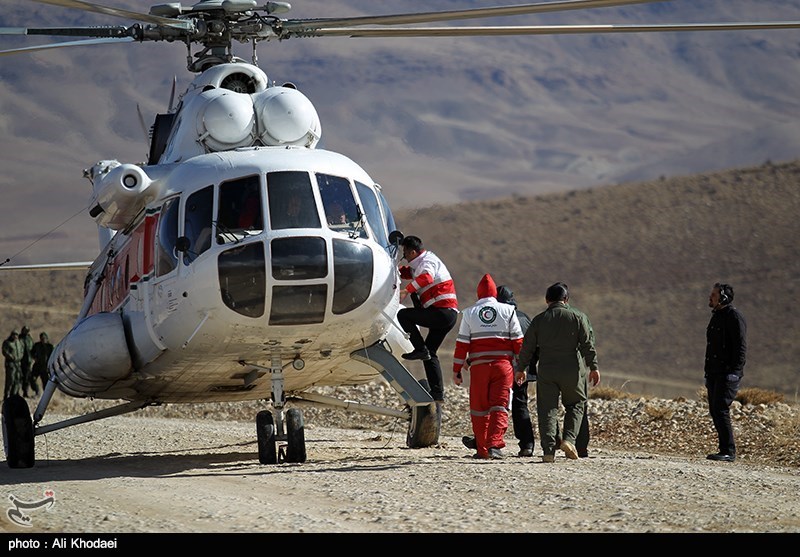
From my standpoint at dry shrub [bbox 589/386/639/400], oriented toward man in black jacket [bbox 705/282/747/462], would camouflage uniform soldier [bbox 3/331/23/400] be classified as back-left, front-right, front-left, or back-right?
back-right

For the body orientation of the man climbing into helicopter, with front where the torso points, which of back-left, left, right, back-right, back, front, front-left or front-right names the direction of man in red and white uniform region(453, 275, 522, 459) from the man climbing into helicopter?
back-left

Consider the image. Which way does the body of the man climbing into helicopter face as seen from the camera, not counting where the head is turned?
to the viewer's left

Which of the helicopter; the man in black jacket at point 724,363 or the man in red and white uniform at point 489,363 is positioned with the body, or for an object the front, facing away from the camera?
the man in red and white uniform

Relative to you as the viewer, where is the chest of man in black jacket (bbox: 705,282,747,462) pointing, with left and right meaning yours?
facing to the left of the viewer

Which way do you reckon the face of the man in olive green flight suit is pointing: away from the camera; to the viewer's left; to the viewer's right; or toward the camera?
away from the camera

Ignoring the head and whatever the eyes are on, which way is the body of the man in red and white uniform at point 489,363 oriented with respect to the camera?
away from the camera

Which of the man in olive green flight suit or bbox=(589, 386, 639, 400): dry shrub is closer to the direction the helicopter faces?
the man in olive green flight suit

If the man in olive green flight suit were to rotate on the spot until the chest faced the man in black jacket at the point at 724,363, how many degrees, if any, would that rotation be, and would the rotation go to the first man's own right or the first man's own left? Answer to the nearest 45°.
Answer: approximately 45° to the first man's own right

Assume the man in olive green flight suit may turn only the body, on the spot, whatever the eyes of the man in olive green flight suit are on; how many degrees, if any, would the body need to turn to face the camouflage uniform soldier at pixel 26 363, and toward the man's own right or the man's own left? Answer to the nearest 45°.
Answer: approximately 45° to the man's own left

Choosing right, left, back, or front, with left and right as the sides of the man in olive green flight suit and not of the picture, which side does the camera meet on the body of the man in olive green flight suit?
back

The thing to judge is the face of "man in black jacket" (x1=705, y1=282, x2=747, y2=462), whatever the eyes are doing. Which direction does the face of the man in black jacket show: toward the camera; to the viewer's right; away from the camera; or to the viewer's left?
to the viewer's left

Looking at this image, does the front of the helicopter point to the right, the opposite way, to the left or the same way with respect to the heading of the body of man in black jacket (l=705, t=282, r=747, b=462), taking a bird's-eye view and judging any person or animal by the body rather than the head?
to the left

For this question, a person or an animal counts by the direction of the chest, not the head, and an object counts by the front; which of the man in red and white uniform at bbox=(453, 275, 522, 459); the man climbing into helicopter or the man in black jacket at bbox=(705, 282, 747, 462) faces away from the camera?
the man in red and white uniform

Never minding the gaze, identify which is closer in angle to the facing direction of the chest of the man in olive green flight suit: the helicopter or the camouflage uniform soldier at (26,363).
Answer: the camouflage uniform soldier

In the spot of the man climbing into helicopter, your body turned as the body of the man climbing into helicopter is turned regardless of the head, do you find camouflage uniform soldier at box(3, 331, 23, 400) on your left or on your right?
on your right
